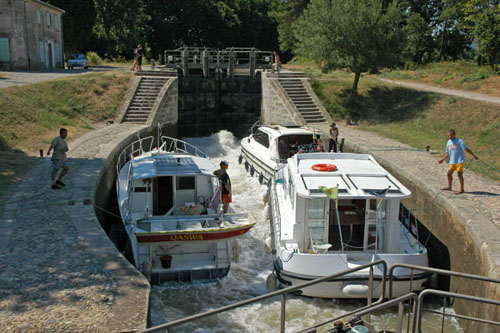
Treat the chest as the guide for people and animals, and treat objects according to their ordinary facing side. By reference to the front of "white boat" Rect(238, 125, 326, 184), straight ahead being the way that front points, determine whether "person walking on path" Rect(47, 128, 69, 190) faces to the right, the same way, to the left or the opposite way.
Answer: the opposite way

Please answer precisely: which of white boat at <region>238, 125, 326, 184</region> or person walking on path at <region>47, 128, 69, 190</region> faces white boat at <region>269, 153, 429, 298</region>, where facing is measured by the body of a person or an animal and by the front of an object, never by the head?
the person walking on path

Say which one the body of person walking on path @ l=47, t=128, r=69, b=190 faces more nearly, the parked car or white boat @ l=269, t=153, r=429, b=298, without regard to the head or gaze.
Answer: the white boat

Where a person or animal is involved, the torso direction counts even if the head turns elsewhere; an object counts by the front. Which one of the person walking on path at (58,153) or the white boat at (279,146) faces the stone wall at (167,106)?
the white boat
